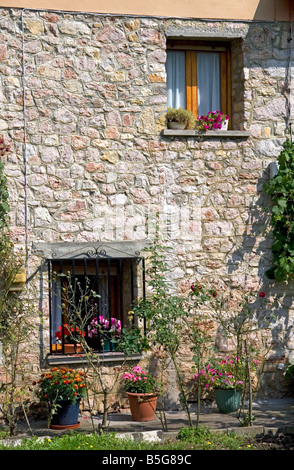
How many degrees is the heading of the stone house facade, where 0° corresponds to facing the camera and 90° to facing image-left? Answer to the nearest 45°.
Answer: approximately 0°
